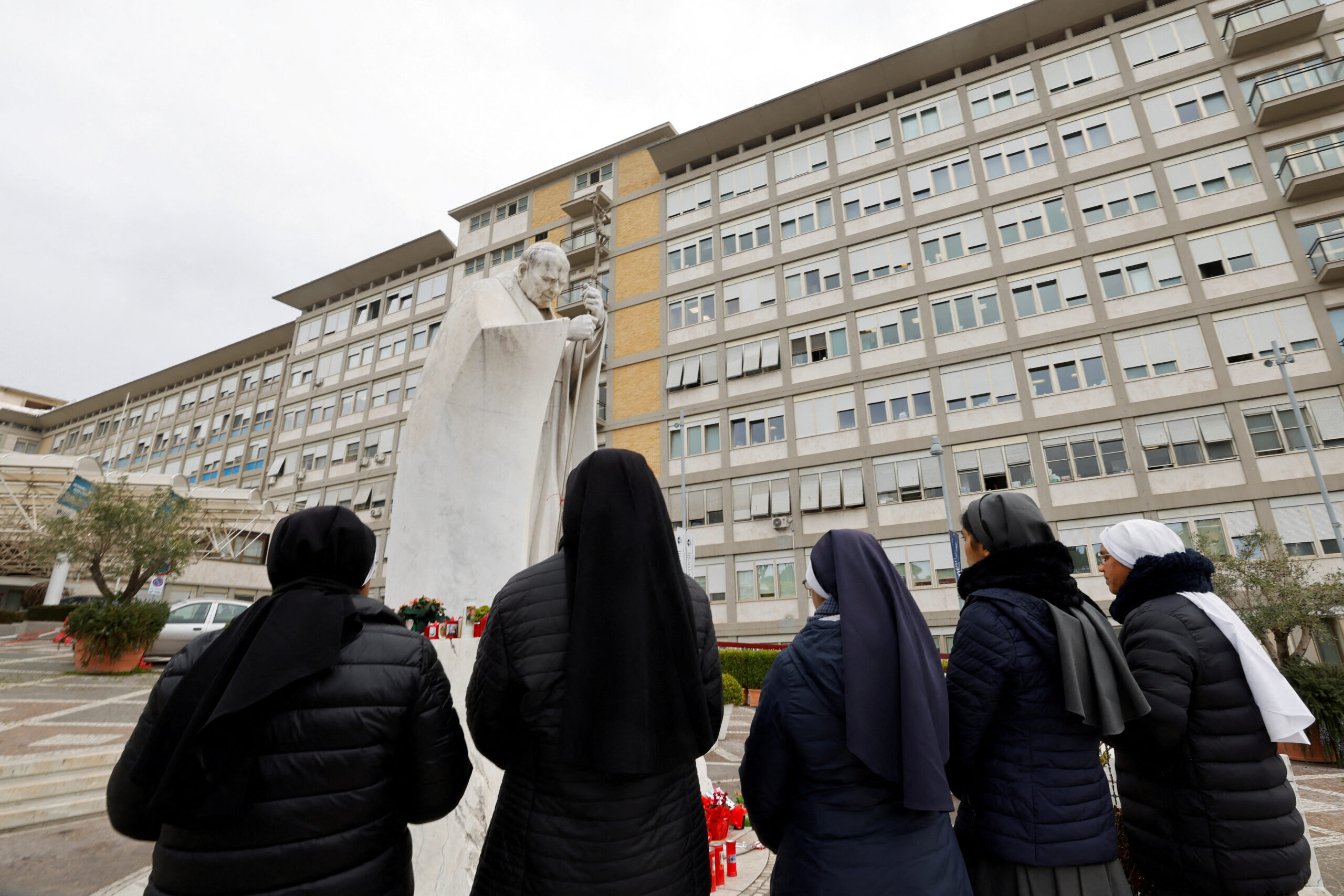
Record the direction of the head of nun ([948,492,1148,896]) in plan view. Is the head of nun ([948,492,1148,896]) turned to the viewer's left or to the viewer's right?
to the viewer's left

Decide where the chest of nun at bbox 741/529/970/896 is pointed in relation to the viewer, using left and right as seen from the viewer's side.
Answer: facing away from the viewer and to the left of the viewer

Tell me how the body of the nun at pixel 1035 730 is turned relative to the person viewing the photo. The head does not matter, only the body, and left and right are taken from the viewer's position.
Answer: facing away from the viewer and to the left of the viewer

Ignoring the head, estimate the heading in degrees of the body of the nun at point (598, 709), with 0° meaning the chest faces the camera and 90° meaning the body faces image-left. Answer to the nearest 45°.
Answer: approximately 180°

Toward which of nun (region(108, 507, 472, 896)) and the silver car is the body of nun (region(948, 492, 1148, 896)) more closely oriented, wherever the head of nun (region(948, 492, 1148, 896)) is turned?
the silver car

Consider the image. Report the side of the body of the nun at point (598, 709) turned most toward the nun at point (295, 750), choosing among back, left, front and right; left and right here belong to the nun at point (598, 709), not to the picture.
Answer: left

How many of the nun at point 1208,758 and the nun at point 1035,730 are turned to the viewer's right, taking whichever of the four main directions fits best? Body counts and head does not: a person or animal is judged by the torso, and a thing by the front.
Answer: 0

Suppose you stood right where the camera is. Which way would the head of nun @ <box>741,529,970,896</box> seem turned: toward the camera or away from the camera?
away from the camera

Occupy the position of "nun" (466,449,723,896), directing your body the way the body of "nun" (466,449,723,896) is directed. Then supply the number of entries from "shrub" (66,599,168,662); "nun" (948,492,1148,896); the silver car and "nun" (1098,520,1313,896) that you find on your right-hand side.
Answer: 2

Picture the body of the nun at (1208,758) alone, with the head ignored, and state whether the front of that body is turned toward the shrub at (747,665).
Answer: yes

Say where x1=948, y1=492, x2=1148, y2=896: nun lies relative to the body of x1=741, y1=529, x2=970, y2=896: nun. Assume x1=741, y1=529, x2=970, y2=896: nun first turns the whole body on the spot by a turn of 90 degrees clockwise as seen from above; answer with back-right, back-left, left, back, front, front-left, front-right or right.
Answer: front

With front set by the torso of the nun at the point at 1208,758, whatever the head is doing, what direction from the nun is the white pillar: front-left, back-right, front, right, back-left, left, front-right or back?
front-left

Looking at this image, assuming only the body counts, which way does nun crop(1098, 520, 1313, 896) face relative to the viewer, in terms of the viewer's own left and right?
facing away from the viewer and to the left of the viewer

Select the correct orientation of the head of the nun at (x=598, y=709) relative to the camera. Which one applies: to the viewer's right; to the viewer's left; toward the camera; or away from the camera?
away from the camera
